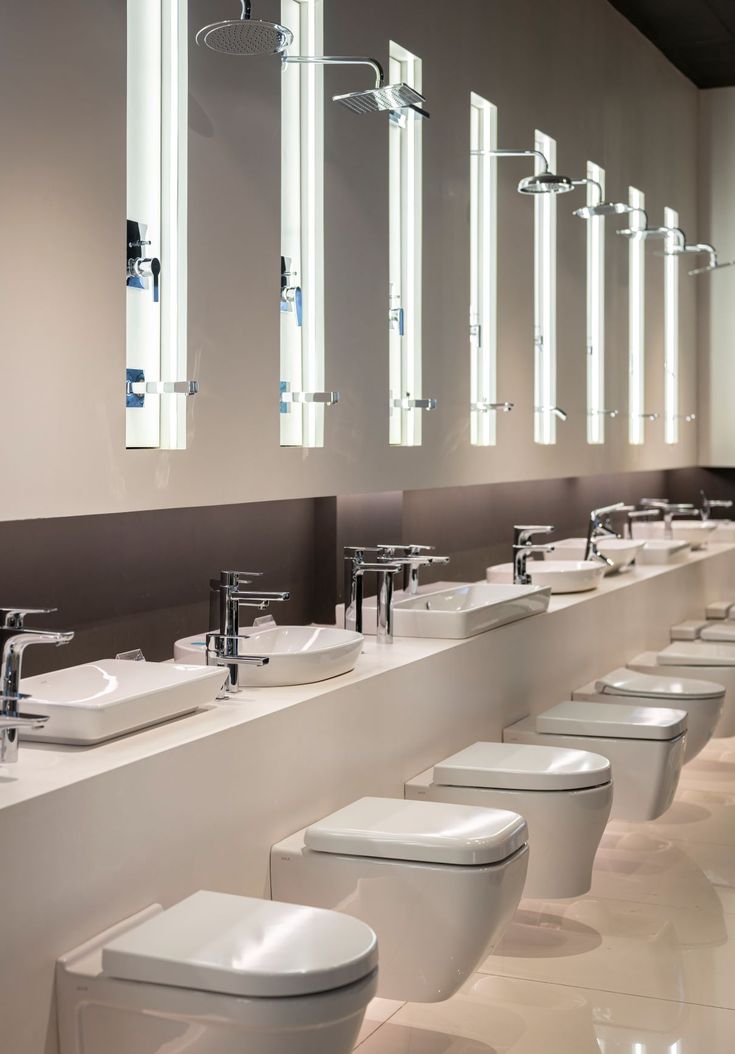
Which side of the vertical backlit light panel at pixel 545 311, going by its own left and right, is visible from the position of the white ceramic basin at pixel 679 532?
left

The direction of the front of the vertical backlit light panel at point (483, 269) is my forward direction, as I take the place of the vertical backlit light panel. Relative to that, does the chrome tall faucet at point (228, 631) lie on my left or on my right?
on my right

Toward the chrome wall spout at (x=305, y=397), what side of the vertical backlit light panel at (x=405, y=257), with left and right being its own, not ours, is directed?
right

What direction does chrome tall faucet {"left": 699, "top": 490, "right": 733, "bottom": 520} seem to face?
to the viewer's right

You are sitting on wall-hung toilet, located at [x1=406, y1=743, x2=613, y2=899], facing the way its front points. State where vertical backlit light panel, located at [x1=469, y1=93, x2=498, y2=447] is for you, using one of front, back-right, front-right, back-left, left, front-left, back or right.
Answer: left

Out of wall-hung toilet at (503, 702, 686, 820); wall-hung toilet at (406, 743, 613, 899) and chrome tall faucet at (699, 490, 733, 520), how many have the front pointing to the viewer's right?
3

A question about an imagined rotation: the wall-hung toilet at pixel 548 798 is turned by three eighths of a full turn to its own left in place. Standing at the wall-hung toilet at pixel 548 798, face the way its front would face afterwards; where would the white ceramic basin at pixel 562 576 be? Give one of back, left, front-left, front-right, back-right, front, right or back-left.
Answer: front-right

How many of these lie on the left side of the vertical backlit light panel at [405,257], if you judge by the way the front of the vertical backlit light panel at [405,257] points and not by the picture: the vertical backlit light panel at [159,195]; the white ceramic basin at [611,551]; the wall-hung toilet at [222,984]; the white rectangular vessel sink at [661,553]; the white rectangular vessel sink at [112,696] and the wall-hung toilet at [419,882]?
2

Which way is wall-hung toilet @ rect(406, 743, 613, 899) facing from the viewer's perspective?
to the viewer's right

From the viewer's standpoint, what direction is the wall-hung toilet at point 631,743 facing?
to the viewer's right
